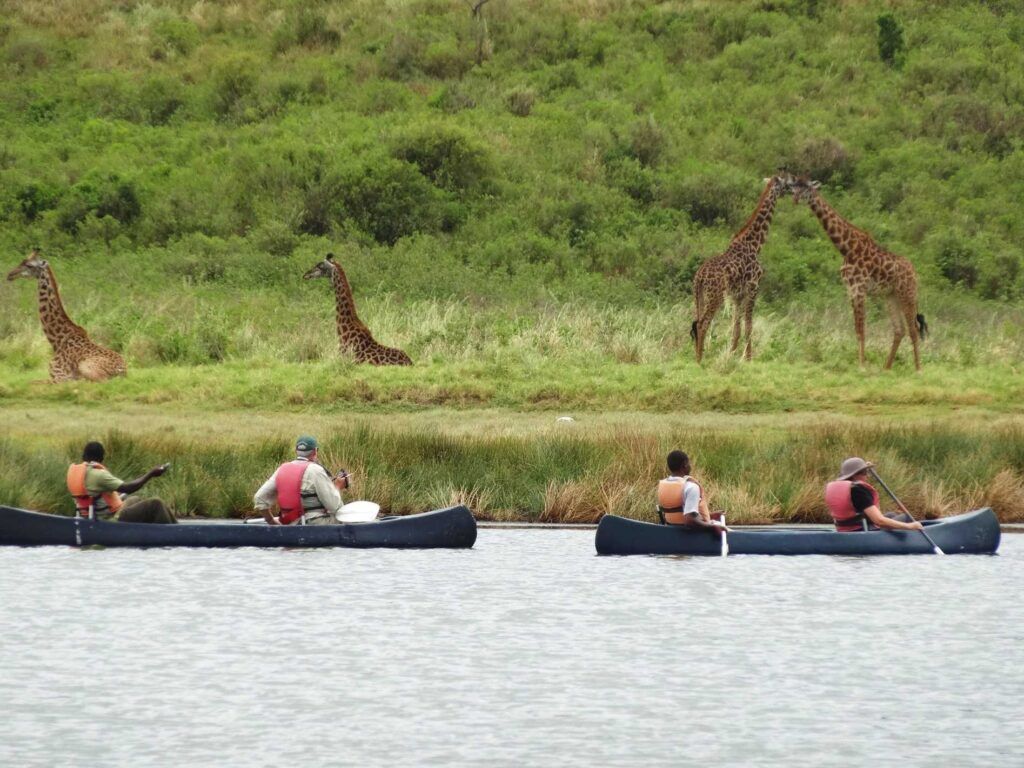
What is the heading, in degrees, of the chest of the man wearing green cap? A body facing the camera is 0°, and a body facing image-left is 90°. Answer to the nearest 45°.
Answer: approximately 225°

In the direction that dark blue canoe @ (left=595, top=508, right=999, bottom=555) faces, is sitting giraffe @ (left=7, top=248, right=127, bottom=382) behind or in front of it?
behind

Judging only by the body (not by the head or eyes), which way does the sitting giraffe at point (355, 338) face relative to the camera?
to the viewer's left

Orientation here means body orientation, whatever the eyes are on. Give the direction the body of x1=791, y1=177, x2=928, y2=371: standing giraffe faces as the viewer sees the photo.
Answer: to the viewer's left

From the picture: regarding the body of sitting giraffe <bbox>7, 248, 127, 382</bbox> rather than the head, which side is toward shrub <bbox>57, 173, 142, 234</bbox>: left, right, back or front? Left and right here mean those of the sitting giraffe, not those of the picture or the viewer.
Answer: right

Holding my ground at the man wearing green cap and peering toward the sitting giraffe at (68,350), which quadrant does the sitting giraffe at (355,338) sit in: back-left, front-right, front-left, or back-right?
front-right

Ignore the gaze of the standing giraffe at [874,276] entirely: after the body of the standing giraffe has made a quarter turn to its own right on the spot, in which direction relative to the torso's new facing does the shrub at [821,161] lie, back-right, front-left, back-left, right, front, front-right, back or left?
front

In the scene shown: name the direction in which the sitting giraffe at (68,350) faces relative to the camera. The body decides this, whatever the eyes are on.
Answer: to the viewer's left

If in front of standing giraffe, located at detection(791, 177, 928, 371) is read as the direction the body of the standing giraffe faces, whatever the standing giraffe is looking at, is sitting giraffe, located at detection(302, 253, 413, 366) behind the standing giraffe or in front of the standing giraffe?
in front

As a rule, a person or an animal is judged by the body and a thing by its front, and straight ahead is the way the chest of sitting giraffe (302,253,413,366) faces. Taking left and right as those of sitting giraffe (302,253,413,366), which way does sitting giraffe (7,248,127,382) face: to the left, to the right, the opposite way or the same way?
the same way

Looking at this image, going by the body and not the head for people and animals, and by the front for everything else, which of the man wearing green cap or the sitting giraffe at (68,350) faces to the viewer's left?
the sitting giraffe

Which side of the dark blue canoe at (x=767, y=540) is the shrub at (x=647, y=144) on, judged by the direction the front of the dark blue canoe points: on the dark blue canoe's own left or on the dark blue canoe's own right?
on the dark blue canoe's own left

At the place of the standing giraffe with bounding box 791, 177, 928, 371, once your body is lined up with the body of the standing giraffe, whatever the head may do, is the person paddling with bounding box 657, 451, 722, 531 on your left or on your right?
on your left

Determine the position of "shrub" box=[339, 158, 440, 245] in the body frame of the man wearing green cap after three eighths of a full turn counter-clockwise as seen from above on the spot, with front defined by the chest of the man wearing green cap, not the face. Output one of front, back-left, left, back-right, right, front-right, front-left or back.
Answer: right

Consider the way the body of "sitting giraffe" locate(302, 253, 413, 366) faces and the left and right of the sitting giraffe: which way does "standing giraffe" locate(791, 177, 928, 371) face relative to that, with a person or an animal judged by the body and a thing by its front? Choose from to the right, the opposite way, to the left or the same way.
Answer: the same way
